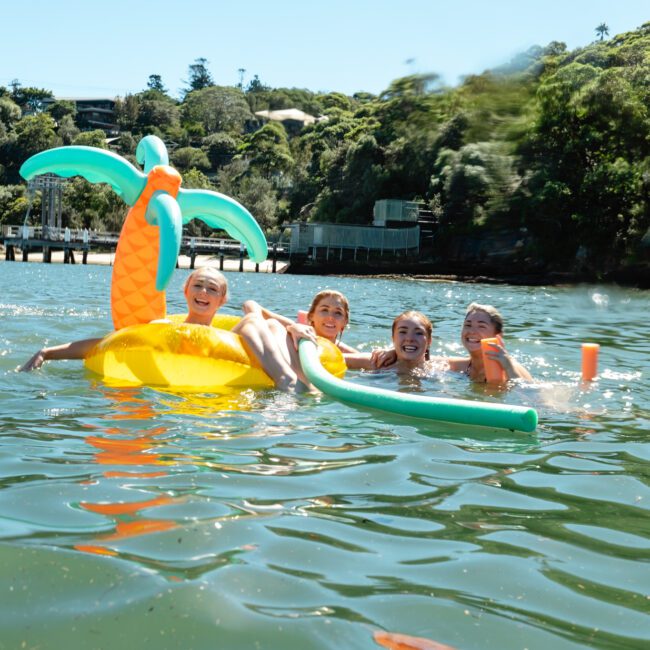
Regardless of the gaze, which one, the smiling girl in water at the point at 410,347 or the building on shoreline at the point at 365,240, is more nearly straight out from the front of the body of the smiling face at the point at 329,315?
the smiling girl in water

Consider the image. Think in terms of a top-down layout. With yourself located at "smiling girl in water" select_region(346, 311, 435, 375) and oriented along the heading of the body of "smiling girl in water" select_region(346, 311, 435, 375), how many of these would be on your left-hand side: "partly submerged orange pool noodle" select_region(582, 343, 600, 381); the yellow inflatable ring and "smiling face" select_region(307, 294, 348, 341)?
1

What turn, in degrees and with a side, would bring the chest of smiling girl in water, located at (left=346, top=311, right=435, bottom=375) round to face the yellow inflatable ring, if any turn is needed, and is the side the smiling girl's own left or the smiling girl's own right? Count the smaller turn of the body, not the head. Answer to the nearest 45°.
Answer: approximately 45° to the smiling girl's own right

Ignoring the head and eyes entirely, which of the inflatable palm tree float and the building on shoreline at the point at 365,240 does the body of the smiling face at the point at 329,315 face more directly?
the inflatable palm tree float

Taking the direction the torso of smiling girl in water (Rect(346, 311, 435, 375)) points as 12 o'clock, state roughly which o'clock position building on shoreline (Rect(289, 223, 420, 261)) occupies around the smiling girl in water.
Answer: The building on shoreline is roughly at 6 o'clock from the smiling girl in water.

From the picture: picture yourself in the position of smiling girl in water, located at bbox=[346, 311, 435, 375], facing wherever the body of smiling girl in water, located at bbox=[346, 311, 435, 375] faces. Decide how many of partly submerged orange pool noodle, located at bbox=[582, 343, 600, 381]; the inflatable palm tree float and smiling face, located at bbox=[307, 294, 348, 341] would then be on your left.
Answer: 1

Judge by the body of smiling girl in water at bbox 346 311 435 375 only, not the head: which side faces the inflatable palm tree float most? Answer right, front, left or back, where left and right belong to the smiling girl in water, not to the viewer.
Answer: right

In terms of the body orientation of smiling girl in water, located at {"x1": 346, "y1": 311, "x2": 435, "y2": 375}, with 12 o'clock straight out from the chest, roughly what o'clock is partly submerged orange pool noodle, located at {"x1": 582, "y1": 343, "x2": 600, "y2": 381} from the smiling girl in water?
The partly submerged orange pool noodle is roughly at 9 o'clock from the smiling girl in water.

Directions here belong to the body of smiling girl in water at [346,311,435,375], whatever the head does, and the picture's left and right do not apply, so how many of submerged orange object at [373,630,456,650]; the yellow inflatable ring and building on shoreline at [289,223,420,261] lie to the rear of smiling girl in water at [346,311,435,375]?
1

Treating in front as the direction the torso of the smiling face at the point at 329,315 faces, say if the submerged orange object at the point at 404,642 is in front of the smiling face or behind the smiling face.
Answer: in front

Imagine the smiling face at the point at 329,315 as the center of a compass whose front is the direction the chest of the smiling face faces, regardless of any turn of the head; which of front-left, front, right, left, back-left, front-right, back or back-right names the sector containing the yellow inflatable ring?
front-right

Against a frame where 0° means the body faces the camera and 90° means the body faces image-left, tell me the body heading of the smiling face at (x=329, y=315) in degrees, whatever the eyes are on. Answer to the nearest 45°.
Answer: approximately 0°

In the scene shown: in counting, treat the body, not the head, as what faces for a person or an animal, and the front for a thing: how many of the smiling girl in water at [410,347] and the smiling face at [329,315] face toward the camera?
2

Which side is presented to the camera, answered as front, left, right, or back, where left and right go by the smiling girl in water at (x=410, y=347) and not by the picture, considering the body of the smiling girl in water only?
front

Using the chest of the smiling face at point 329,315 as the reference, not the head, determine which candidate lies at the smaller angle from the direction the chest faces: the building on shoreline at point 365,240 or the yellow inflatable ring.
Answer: the yellow inflatable ring
